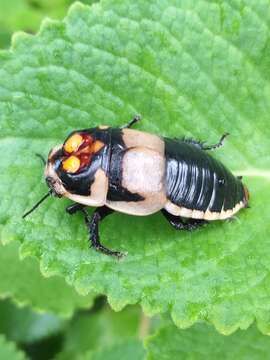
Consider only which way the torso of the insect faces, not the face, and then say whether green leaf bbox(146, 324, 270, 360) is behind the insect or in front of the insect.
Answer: behind

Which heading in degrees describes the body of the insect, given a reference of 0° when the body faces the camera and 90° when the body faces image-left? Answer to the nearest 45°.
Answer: approximately 90°

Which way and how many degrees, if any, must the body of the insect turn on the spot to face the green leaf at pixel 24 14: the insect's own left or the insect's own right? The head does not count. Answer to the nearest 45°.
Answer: approximately 45° to the insect's own right
